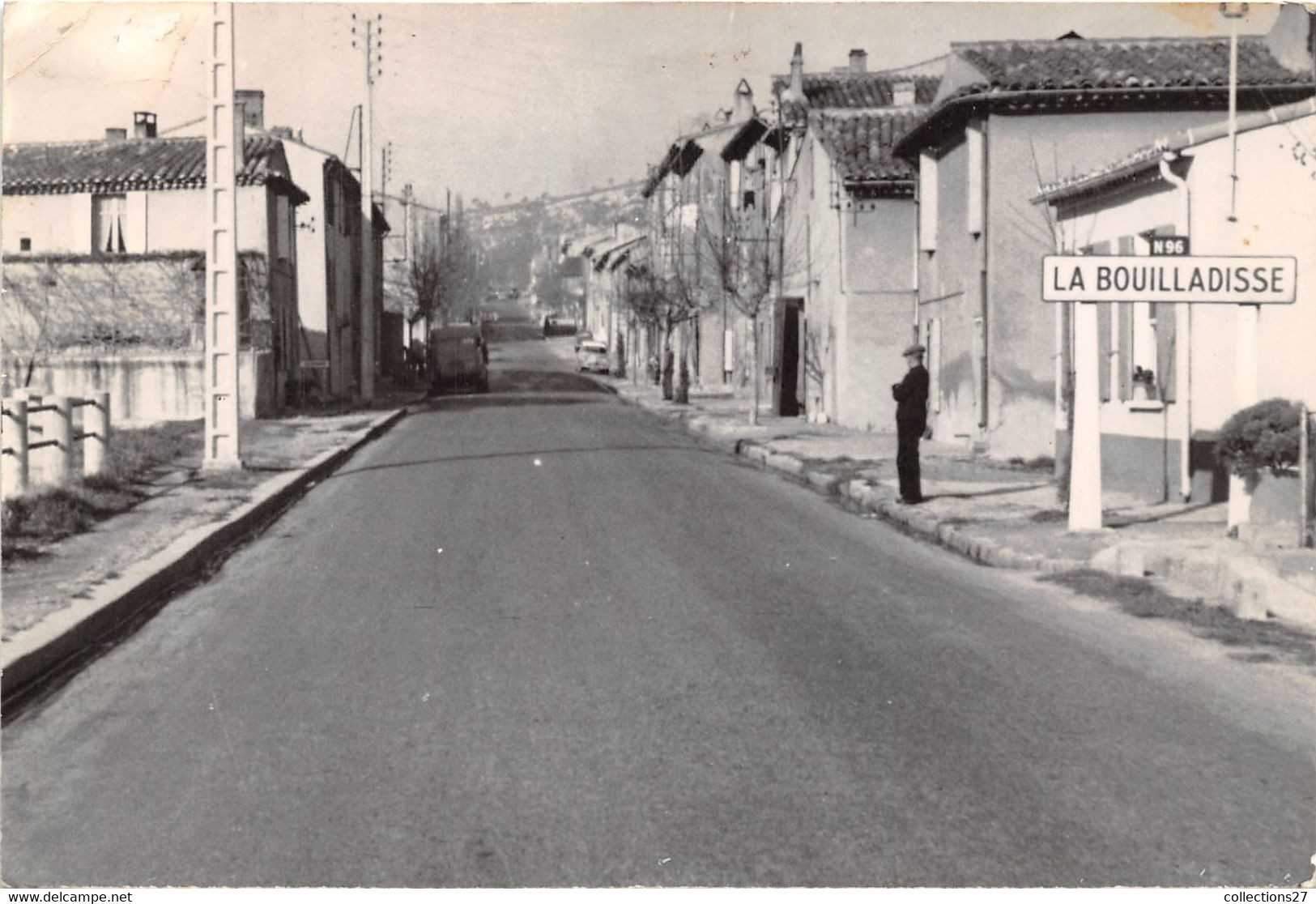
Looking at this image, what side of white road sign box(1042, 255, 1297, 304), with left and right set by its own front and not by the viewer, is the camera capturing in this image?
front

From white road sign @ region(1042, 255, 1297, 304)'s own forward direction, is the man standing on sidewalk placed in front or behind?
behind

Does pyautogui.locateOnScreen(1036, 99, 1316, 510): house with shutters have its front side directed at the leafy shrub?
no

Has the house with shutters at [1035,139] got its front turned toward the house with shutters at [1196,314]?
no

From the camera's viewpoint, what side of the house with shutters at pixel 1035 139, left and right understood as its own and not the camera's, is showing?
left

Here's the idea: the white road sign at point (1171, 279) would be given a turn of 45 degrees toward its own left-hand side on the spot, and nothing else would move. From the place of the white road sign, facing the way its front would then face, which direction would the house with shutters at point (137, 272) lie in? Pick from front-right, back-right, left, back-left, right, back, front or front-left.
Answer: back

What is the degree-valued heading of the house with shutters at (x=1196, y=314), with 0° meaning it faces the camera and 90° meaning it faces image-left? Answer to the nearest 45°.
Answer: approximately 45°

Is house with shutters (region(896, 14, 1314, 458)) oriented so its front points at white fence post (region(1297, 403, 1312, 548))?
no

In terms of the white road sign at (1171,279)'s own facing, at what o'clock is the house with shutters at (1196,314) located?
The house with shutters is roughly at 6 o'clock from the white road sign.

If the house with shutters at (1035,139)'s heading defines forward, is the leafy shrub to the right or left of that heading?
on its left

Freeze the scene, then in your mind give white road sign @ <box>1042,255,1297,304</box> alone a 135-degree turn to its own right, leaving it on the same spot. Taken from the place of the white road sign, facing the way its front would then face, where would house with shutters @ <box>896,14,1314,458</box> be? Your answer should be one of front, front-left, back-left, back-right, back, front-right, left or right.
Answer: front-right

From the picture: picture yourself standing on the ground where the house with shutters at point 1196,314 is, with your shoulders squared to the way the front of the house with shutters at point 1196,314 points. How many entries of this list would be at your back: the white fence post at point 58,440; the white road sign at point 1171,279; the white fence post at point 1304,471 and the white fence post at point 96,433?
0

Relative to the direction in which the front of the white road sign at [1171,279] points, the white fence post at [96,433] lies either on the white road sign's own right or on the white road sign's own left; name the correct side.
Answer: on the white road sign's own right
